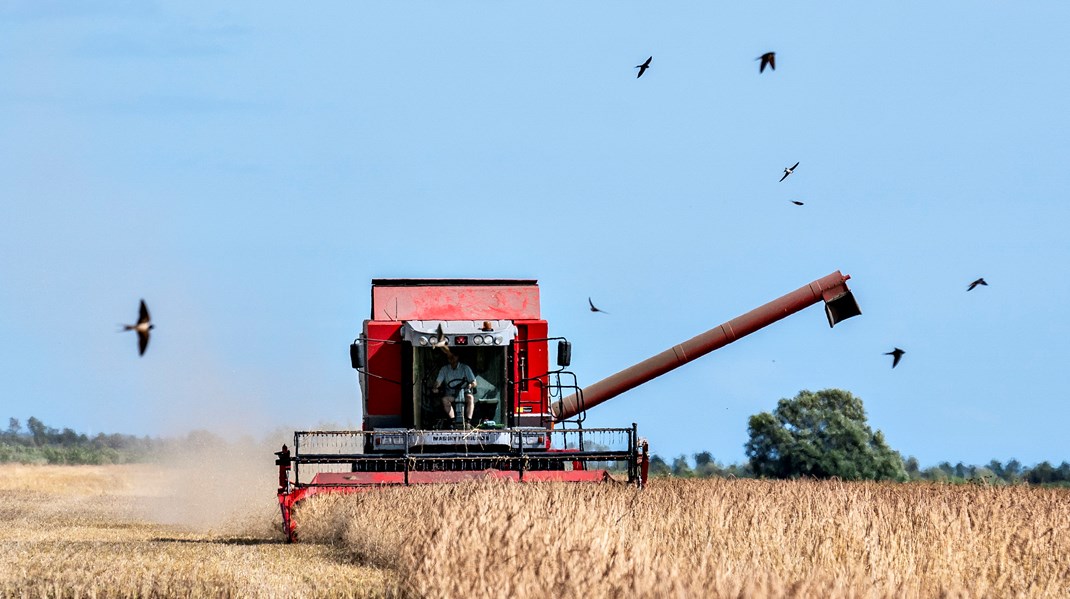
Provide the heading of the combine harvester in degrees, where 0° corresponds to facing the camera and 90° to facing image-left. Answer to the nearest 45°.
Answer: approximately 0°

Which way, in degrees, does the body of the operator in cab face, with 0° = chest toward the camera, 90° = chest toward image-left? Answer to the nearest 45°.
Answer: approximately 0°

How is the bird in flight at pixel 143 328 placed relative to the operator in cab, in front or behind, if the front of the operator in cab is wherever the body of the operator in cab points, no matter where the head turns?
in front

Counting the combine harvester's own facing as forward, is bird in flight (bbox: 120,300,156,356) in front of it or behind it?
in front
